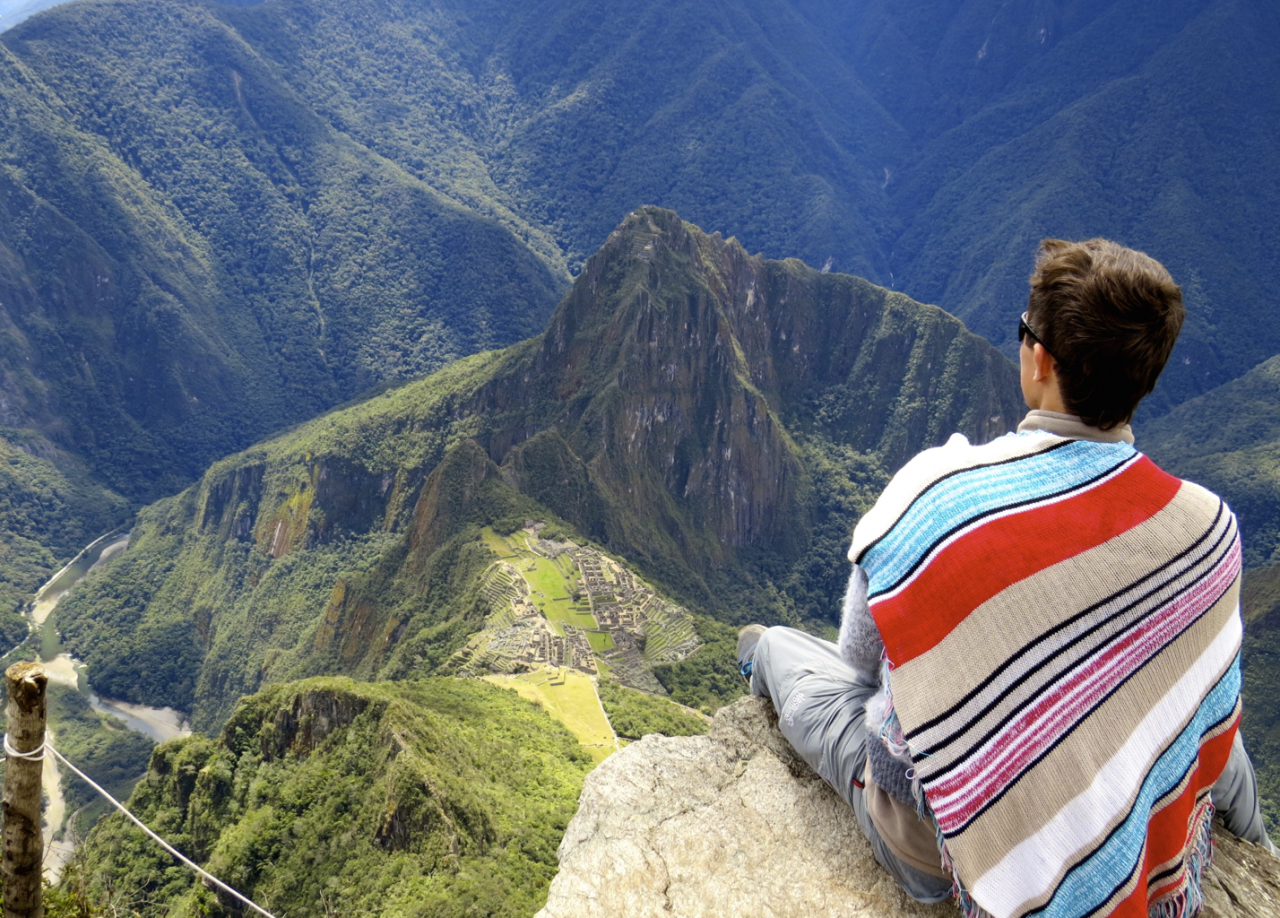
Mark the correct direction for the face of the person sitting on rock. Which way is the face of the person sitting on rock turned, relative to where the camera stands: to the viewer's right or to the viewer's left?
to the viewer's left

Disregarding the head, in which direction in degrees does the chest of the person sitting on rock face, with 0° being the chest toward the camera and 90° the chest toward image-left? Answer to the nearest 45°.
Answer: approximately 135°

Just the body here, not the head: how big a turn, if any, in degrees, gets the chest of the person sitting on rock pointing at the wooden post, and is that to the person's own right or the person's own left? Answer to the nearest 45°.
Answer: approximately 45° to the person's own left
